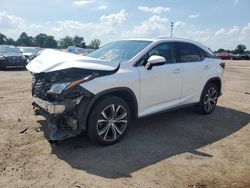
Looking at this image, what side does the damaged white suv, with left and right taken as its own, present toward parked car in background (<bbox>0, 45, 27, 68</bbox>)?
right

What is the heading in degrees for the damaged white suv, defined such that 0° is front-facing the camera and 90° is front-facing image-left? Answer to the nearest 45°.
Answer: approximately 45°
